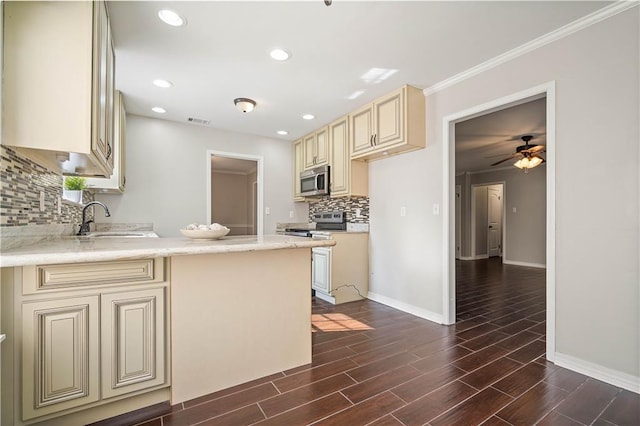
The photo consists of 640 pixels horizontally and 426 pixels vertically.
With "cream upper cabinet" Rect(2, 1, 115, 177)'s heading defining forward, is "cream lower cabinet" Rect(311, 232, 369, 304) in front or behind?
in front

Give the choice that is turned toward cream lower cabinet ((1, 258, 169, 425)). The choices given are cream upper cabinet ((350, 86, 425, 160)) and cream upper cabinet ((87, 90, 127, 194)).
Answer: cream upper cabinet ((350, 86, 425, 160))

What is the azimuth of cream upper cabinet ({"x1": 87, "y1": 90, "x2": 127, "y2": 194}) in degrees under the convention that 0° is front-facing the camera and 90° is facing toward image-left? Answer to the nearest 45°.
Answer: approximately 270°

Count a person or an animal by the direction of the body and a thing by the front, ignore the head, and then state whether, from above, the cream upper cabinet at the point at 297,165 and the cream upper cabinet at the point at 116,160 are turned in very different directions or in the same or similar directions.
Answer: very different directions

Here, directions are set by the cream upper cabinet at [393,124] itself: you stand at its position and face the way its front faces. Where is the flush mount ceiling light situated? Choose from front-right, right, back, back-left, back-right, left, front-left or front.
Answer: front-right

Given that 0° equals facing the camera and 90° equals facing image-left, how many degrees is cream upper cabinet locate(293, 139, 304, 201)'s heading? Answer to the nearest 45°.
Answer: approximately 45°

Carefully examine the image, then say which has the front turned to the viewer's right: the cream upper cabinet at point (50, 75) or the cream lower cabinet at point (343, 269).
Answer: the cream upper cabinet

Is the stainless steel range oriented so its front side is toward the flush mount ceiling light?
yes

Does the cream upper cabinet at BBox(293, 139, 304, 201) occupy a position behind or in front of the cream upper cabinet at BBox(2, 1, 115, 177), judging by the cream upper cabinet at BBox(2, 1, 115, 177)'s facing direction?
in front

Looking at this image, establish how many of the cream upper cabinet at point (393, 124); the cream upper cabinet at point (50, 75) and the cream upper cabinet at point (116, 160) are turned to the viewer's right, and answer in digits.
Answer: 2

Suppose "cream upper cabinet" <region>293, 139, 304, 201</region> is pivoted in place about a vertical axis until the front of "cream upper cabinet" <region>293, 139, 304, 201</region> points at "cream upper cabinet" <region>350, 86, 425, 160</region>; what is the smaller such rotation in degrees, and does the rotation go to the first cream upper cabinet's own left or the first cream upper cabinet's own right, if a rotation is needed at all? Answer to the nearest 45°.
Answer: approximately 90° to the first cream upper cabinet's own left

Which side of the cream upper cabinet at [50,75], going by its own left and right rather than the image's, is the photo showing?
right
